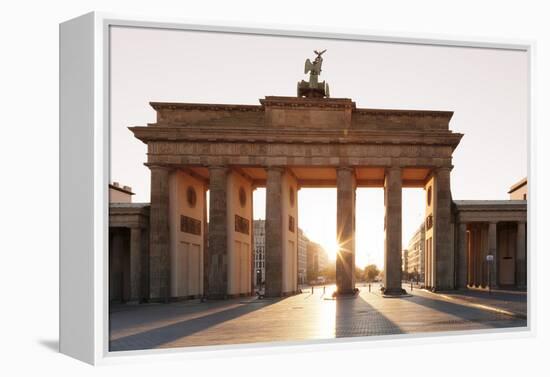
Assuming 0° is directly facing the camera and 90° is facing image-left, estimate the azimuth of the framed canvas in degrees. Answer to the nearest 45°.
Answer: approximately 315°
